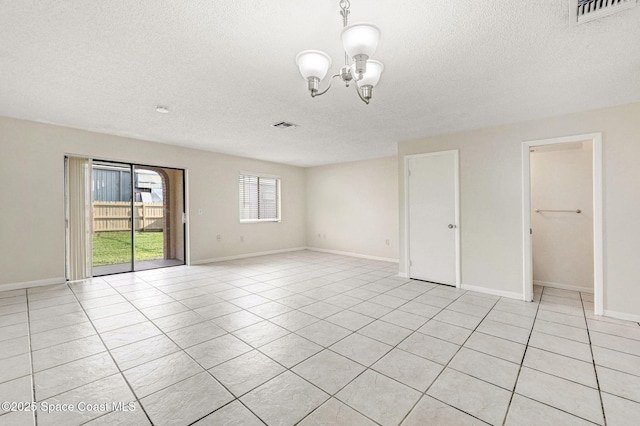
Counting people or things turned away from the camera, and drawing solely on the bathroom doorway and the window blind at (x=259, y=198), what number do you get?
0

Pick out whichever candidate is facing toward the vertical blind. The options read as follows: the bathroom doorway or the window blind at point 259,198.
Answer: the bathroom doorway

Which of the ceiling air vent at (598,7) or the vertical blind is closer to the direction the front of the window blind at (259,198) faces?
the ceiling air vent

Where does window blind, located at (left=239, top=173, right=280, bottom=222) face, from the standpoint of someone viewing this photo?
facing the viewer and to the right of the viewer

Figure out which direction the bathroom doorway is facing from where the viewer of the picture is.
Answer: facing the viewer and to the left of the viewer

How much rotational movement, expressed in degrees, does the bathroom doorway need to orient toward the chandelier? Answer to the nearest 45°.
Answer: approximately 45° to its left

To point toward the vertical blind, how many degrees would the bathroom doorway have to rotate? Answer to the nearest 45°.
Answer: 0° — it already faces it

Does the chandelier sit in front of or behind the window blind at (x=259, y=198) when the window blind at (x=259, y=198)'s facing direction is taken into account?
in front

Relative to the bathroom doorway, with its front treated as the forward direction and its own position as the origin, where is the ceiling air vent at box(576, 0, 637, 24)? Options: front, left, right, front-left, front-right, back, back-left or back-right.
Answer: front-left

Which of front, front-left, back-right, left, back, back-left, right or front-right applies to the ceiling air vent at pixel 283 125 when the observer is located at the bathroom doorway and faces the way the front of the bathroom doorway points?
front
